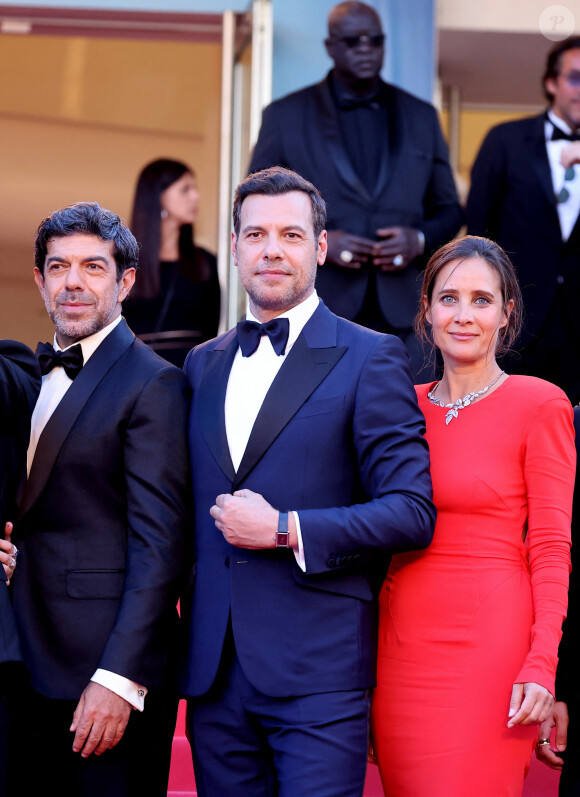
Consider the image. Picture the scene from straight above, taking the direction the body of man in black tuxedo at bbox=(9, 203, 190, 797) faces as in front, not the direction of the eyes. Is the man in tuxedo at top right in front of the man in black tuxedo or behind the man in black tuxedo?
behind

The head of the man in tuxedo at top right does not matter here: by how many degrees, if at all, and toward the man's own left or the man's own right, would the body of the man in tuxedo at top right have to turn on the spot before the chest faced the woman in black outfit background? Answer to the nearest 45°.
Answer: approximately 135° to the man's own right

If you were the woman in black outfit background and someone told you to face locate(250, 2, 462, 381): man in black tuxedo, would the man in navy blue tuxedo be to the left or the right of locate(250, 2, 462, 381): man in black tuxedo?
right

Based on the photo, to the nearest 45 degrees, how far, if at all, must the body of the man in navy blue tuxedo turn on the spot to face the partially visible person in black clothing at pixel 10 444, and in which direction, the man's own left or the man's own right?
approximately 45° to the man's own right

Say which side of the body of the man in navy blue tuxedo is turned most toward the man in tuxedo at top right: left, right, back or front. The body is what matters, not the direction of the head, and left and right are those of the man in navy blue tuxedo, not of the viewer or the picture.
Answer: back
